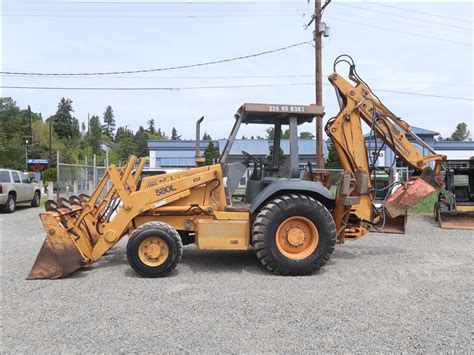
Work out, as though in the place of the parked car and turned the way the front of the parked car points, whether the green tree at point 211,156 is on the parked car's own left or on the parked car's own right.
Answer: on the parked car's own right

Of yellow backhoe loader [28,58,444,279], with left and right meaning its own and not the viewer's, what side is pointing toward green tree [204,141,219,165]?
right

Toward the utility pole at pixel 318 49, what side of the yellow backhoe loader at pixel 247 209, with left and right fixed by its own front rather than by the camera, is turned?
right

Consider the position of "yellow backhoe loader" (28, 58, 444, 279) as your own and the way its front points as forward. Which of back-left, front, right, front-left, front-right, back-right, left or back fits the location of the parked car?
front-right

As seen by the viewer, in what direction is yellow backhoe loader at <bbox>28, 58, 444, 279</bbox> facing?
to the viewer's left

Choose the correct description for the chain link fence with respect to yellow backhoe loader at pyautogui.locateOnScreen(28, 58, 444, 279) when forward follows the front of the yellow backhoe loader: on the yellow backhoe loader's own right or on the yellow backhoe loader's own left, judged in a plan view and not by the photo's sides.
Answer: on the yellow backhoe loader's own right
